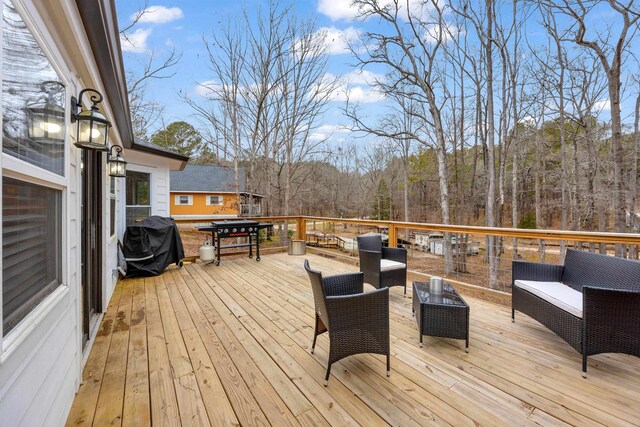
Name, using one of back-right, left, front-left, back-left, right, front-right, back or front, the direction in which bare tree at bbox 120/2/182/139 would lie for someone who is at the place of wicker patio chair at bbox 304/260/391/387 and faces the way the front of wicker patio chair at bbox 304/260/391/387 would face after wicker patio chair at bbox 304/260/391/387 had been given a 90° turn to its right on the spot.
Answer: back-right

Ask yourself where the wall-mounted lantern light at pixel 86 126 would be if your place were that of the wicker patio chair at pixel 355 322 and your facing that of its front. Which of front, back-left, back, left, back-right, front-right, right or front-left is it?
back

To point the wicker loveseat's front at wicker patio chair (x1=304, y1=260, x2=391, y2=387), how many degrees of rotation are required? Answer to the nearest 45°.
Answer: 0° — it already faces it

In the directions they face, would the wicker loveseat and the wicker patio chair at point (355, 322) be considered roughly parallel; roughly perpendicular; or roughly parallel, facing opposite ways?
roughly parallel, facing opposite ways

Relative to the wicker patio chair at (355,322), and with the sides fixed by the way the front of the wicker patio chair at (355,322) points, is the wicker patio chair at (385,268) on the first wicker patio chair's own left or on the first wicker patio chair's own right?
on the first wicker patio chair's own left

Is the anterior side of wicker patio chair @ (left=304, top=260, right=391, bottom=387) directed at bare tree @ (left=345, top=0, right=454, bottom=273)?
no

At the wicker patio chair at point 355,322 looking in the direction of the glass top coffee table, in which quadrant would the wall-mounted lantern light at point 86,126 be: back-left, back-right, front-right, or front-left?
back-left

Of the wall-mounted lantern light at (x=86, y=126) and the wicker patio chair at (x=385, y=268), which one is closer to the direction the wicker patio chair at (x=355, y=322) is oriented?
the wicker patio chair

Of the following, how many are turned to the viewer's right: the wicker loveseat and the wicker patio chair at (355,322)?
1

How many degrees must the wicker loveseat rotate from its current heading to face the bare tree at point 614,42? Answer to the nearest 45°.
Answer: approximately 135° to its right

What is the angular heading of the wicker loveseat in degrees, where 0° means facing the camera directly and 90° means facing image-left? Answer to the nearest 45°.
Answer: approximately 45°

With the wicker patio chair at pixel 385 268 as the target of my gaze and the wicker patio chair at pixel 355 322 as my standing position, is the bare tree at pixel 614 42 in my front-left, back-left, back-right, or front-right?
front-right

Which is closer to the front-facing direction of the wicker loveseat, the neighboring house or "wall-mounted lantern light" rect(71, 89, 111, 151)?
the wall-mounted lantern light

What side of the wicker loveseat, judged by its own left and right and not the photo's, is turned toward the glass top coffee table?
front

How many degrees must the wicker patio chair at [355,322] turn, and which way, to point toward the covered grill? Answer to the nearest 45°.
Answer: approximately 135° to its left

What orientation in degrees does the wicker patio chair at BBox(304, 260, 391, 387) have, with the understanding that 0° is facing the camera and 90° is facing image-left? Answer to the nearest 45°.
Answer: approximately 270°

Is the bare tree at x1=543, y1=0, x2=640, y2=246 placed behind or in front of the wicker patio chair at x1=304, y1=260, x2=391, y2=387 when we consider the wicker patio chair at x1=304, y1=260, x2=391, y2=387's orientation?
in front

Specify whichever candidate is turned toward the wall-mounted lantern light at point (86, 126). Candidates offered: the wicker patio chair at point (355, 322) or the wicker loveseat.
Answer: the wicker loveseat

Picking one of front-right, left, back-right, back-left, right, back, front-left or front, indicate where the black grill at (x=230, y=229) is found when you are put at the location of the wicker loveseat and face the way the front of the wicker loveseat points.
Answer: front-right
